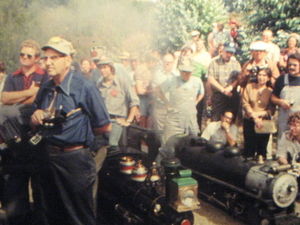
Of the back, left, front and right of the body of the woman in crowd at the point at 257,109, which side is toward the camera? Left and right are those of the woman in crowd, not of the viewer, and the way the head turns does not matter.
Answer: front

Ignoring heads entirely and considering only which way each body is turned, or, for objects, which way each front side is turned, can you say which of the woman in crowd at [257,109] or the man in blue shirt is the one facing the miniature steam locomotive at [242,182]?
the woman in crowd

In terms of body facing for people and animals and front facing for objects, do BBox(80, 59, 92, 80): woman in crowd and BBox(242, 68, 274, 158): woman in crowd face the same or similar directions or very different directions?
same or similar directions

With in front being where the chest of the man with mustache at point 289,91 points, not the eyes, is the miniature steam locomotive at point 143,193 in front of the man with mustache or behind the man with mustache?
in front

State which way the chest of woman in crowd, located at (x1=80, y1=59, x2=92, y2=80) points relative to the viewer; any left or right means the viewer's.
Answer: facing the viewer

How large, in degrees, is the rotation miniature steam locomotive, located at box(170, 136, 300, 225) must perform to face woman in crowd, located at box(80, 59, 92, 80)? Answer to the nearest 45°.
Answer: approximately 180°

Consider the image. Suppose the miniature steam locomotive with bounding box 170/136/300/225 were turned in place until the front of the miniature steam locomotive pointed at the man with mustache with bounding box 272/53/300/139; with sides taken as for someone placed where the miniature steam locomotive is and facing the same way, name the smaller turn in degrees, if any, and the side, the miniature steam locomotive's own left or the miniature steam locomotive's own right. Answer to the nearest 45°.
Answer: approximately 90° to the miniature steam locomotive's own left

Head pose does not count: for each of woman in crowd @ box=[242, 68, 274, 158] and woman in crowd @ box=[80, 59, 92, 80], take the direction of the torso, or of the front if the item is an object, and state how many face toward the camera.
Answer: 2

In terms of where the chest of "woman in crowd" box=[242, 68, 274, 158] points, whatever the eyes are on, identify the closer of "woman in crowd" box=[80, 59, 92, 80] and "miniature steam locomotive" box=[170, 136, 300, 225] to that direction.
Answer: the miniature steam locomotive

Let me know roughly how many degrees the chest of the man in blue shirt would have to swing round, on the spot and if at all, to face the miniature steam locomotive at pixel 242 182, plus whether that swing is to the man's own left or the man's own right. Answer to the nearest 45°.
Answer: approximately 135° to the man's own left

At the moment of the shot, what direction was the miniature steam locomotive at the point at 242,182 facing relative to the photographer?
facing the viewer and to the right of the viewer

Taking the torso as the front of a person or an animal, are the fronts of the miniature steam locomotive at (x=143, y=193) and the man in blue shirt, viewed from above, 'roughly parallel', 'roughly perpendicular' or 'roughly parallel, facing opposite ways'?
roughly perpendicular

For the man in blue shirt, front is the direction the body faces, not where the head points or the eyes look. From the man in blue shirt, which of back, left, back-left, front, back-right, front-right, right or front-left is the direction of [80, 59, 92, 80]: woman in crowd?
back-right
